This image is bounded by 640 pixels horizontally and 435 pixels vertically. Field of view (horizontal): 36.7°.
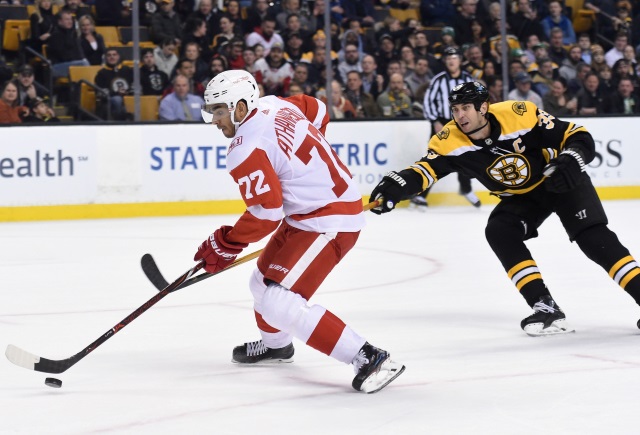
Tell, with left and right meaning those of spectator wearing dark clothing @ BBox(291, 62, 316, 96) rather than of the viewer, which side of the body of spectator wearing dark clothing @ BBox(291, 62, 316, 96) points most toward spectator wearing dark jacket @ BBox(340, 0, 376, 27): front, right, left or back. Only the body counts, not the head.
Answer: back

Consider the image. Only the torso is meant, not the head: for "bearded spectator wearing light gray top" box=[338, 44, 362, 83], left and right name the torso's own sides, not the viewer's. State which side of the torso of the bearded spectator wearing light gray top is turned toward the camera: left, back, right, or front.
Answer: front

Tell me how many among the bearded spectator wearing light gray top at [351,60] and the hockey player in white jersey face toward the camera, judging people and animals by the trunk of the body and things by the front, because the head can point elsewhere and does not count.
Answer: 1

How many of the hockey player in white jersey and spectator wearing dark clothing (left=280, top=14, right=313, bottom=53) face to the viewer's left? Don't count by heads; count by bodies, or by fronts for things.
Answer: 1

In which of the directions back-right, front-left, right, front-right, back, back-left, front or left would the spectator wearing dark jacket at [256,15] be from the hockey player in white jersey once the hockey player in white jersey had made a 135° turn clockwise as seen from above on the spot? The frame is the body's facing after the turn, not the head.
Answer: front-left

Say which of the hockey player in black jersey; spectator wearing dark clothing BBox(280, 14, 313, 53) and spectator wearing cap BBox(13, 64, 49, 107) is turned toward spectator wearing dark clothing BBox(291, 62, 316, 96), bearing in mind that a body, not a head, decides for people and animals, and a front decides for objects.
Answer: spectator wearing dark clothing BBox(280, 14, 313, 53)

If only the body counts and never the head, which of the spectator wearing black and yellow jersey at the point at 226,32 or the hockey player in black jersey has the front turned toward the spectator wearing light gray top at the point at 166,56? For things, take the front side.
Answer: the spectator wearing black and yellow jersey at the point at 226,32

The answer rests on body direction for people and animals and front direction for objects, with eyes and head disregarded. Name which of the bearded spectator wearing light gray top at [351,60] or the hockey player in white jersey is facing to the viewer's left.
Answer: the hockey player in white jersey

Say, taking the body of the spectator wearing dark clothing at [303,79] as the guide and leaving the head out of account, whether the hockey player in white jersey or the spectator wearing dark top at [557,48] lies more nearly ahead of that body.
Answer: the hockey player in white jersey

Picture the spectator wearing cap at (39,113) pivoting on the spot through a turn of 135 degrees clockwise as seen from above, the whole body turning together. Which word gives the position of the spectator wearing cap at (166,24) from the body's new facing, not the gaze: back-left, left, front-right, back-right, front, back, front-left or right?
back-right

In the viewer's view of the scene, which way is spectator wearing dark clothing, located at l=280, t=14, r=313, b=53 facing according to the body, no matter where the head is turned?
toward the camera
